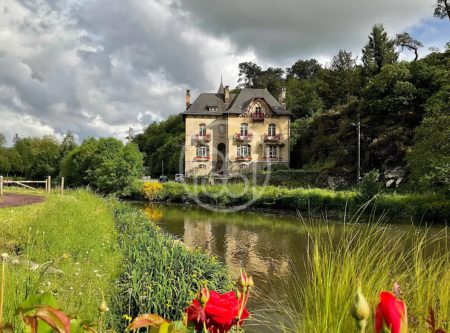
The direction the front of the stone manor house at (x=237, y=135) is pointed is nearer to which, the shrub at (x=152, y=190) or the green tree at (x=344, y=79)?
the shrub

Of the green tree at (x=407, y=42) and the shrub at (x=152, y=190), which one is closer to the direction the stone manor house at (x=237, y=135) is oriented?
the shrub

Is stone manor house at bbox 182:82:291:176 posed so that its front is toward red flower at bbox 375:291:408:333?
yes

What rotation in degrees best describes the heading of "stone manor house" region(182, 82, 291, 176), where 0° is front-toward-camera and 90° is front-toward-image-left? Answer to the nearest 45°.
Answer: approximately 0°

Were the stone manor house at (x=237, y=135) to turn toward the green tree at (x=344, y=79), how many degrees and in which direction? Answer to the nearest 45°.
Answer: approximately 90° to its left

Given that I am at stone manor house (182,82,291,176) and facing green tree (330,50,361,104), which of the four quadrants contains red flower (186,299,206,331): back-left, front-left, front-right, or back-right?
back-right

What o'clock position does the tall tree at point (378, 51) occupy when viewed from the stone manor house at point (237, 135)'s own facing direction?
The tall tree is roughly at 9 o'clock from the stone manor house.

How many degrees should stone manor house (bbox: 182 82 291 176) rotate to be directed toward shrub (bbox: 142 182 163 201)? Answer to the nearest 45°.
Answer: approximately 45° to its right

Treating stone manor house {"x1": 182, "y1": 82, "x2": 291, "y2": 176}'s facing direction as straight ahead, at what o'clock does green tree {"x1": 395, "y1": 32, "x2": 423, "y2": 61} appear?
The green tree is roughly at 9 o'clock from the stone manor house.

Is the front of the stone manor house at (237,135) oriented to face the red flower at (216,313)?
yes

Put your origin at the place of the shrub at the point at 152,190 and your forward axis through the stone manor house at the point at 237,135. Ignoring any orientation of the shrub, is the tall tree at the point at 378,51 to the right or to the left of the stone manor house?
right

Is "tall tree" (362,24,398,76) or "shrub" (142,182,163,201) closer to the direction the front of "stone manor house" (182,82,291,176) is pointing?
the shrub

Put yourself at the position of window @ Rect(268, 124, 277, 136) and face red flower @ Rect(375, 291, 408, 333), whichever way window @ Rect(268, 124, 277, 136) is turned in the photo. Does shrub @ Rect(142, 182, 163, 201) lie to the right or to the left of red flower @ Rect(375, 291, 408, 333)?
right
